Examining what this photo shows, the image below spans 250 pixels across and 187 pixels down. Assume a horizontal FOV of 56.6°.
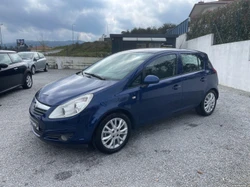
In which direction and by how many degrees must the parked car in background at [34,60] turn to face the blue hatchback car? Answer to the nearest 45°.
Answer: approximately 45° to its left

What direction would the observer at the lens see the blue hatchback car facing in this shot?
facing the viewer and to the left of the viewer

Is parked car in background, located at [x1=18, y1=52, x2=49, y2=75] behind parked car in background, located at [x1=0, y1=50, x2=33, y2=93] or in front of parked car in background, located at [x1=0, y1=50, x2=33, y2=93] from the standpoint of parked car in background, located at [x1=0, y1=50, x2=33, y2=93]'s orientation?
behind

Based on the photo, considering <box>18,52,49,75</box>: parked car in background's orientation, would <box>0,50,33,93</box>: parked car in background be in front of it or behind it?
in front

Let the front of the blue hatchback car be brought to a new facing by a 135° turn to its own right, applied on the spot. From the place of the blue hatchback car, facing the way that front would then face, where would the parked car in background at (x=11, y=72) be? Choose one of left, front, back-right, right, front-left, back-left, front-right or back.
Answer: front-left

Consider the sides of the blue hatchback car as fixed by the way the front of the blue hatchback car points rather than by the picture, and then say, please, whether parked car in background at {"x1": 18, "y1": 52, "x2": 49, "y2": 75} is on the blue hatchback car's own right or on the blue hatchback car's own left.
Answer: on the blue hatchback car's own right
